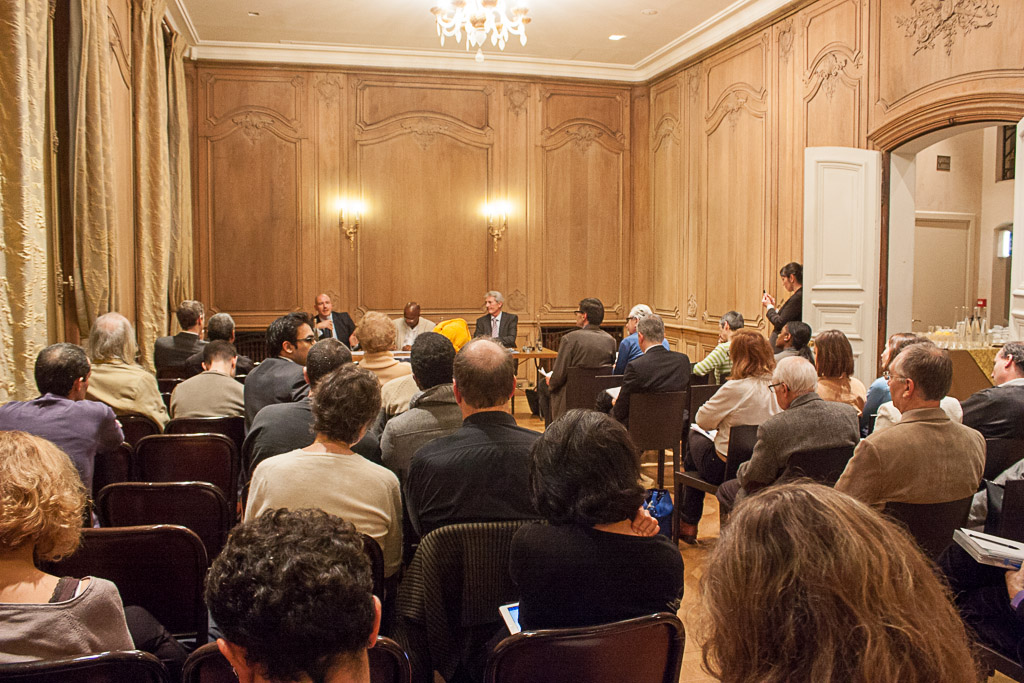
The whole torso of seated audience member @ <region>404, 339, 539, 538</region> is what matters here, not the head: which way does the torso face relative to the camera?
away from the camera

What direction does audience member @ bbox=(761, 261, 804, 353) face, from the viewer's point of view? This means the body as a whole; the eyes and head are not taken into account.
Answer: to the viewer's left

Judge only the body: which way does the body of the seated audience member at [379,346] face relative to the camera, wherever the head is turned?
away from the camera

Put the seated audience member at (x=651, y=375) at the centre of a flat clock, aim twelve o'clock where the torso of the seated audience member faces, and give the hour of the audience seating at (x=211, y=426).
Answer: The audience seating is roughly at 9 o'clock from the seated audience member.

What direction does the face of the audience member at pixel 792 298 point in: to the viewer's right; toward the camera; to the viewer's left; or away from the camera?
to the viewer's left

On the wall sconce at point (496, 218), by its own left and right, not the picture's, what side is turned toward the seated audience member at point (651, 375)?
front

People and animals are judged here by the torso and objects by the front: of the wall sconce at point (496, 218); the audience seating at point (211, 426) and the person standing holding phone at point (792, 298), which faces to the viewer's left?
the person standing holding phone

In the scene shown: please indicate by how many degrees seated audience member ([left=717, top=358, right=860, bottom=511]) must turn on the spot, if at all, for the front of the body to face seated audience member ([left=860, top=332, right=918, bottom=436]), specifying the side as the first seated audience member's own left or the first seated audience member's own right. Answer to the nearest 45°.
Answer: approximately 45° to the first seated audience member's own right

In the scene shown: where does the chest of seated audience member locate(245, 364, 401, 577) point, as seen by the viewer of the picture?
away from the camera

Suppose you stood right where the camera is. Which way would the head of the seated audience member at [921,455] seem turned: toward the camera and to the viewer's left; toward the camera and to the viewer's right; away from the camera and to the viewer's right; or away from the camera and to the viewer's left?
away from the camera and to the viewer's left

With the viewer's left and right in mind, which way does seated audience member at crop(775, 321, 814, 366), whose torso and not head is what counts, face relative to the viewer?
facing away from the viewer and to the left of the viewer

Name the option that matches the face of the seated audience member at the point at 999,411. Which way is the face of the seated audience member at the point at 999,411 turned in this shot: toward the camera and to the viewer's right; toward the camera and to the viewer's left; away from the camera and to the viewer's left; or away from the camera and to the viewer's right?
away from the camera and to the viewer's left

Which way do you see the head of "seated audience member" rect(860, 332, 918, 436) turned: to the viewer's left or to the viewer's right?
to the viewer's left

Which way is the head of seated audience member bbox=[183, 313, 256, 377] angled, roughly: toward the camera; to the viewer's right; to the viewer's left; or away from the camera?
away from the camera
